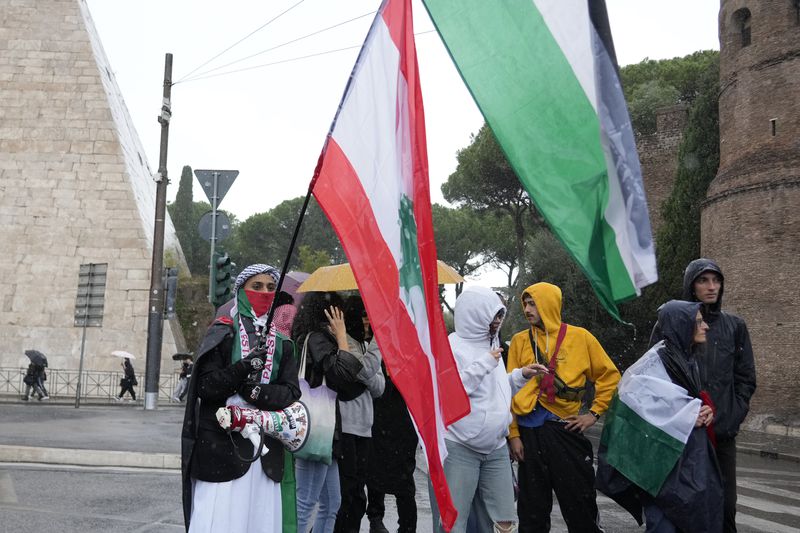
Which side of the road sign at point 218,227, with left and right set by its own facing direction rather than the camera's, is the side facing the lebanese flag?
back

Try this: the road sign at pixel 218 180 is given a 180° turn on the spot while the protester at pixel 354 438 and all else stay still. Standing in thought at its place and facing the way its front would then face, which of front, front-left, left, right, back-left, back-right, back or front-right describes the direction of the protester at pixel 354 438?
front

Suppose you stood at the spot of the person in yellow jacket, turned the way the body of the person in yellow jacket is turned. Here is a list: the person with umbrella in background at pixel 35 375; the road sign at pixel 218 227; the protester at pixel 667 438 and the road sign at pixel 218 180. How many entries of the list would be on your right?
3

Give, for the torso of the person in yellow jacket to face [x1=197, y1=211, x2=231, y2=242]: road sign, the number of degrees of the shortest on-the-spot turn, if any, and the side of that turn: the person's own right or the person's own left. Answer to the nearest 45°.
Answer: approximately 90° to the person's own right

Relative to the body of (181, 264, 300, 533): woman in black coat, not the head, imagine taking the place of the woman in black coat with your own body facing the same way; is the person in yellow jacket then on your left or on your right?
on your left

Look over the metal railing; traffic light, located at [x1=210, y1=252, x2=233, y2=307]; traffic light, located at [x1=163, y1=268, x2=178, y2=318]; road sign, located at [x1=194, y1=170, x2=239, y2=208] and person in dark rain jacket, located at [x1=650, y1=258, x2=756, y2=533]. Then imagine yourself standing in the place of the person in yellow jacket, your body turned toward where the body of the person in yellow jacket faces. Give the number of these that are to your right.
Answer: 4

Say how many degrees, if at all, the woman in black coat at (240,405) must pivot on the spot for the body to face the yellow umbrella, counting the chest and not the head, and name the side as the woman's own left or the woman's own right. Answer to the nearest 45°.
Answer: approximately 135° to the woman's own left

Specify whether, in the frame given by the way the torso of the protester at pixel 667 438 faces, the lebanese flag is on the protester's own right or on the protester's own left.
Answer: on the protester's own right

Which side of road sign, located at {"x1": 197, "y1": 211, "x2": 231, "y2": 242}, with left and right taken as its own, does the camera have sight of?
back
